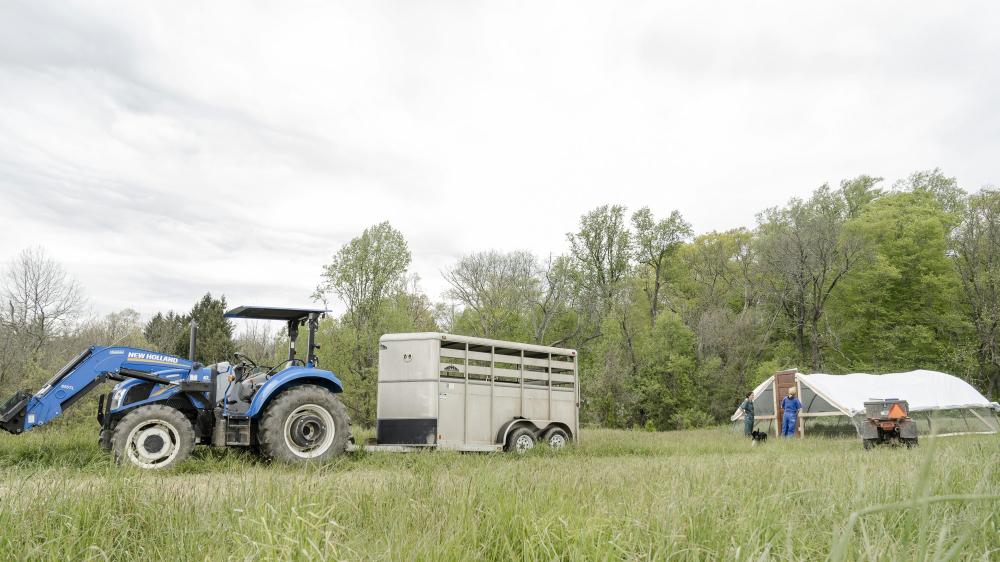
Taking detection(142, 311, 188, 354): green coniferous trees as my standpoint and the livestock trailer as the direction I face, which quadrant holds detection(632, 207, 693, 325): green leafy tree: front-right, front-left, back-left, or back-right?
front-left

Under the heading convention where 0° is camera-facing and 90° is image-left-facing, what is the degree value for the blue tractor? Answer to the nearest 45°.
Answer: approximately 90°

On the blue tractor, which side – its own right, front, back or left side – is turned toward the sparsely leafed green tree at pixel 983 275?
back

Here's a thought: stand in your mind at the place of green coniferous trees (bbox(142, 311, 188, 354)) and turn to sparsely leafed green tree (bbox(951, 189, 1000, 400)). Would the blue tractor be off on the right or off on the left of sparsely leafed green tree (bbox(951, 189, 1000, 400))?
right

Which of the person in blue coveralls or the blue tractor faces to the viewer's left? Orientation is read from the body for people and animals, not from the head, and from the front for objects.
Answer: the blue tractor

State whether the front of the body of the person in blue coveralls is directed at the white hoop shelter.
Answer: no

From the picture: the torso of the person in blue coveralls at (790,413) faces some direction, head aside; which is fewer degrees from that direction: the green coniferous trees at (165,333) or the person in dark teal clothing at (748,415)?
the person in dark teal clothing

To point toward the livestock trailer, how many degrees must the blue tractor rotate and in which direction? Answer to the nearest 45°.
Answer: approximately 180°

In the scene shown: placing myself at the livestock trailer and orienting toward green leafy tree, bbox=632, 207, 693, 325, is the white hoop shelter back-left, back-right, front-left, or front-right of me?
front-right

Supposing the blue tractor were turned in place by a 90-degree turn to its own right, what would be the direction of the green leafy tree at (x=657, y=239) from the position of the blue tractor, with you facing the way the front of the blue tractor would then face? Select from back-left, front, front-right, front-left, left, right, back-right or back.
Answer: front-right

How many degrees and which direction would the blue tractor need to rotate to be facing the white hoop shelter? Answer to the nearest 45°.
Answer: approximately 180°

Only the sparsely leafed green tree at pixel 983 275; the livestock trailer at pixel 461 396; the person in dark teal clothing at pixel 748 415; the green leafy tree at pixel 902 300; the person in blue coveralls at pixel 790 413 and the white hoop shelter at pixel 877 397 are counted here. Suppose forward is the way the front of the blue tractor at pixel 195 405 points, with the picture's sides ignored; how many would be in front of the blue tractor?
0

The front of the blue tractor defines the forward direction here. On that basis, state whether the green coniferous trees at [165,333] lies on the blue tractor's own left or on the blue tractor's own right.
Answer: on the blue tractor's own right

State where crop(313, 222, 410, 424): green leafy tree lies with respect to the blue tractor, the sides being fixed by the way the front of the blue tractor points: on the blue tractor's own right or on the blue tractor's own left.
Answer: on the blue tractor's own right

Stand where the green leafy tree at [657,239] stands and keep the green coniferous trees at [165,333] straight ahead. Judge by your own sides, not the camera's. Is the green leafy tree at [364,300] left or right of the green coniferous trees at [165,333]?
left
